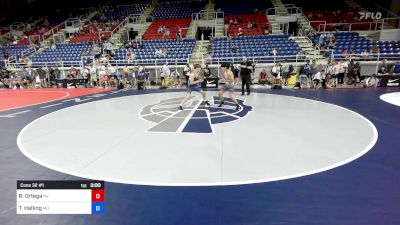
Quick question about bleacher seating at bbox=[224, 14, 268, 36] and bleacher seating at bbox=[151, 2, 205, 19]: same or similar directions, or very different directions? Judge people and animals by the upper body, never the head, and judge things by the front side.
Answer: same or similar directions

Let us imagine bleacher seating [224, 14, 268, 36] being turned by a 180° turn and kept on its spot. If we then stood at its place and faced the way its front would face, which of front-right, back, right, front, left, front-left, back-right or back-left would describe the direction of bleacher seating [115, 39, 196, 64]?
back-left

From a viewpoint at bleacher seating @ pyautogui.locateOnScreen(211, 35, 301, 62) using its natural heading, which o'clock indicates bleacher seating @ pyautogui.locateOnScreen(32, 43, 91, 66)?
bleacher seating @ pyautogui.locateOnScreen(32, 43, 91, 66) is roughly at 3 o'clock from bleacher seating @ pyautogui.locateOnScreen(211, 35, 301, 62).

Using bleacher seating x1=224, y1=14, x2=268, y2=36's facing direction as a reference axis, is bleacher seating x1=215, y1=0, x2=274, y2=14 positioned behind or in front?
behind

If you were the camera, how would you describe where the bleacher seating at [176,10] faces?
facing the viewer

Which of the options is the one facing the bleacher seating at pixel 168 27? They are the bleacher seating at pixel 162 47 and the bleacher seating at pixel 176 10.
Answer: the bleacher seating at pixel 176 10

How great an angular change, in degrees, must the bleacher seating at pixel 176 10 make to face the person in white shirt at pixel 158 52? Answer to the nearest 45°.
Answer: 0° — it already faces them

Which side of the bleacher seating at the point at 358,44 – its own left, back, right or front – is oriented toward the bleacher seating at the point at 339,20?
back

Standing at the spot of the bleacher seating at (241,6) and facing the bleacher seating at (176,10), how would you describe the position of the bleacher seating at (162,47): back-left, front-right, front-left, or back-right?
front-left

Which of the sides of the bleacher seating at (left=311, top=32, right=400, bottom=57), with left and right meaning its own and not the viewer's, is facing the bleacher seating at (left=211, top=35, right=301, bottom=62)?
right

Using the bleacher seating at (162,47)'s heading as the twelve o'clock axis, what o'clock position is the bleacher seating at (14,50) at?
the bleacher seating at (14,50) is roughly at 4 o'clock from the bleacher seating at (162,47).

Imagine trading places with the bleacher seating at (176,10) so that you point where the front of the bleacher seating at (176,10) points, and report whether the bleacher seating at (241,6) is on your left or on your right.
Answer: on your left

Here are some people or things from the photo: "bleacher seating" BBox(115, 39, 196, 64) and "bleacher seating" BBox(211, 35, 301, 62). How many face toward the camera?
2

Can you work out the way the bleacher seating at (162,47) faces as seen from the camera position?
facing the viewer

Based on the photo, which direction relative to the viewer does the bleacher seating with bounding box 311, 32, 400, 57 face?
toward the camera
